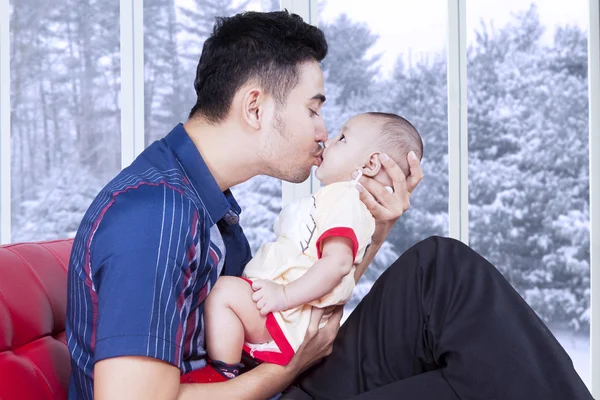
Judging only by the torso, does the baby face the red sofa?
yes

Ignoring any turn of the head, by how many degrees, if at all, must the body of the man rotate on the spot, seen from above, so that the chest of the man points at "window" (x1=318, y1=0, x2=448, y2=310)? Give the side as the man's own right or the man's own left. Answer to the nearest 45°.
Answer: approximately 90° to the man's own left

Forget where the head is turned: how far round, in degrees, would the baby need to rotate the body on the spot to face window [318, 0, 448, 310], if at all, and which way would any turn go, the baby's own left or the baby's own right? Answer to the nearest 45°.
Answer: approximately 90° to the baby's own right

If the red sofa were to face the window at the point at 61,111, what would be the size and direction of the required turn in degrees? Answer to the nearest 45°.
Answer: approximately 135° to its left

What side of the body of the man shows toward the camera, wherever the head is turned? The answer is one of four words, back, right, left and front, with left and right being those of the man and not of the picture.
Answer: right

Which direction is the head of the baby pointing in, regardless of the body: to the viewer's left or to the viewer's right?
to the viewer's left

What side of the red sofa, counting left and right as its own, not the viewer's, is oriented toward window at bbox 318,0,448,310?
left

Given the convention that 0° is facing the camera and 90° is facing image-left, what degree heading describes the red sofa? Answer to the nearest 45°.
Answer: approximately 315°

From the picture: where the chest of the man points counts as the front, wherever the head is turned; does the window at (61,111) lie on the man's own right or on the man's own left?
on the man's own left

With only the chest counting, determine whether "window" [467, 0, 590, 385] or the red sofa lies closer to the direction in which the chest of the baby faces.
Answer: the red sofa

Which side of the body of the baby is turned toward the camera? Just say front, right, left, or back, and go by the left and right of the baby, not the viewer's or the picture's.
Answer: left

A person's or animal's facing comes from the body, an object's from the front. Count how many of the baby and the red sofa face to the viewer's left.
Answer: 1
